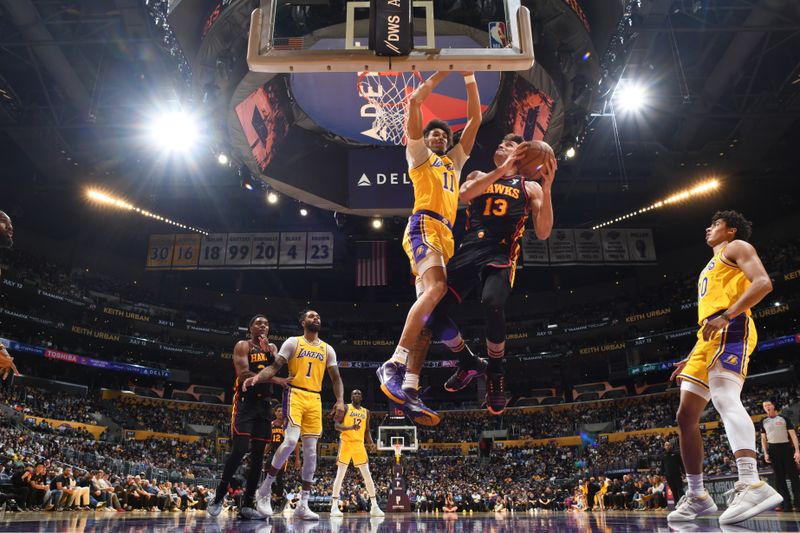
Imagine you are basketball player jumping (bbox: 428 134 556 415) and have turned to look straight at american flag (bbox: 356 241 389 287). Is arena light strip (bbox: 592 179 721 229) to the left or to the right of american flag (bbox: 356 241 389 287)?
right

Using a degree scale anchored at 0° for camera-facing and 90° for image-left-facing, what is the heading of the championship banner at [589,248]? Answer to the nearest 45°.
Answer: approximately 0°

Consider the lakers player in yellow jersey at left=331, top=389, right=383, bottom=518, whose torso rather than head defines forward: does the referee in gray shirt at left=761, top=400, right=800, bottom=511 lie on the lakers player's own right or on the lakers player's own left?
on the lakers player's own left

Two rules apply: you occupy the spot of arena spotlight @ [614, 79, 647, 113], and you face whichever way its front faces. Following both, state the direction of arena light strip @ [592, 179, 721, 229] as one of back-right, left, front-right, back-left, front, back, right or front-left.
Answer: back

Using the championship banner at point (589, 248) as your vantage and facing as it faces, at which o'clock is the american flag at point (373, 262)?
The american flag is roughly at 2 o'clock from the championship banner.

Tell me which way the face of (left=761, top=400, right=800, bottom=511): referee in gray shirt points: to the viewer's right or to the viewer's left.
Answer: to the viewer's left

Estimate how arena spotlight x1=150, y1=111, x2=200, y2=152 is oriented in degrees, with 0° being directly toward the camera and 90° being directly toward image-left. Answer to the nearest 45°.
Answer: approximately 0°

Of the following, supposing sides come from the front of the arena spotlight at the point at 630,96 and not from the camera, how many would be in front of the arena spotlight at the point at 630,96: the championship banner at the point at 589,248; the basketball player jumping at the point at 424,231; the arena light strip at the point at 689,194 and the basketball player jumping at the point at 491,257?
2
